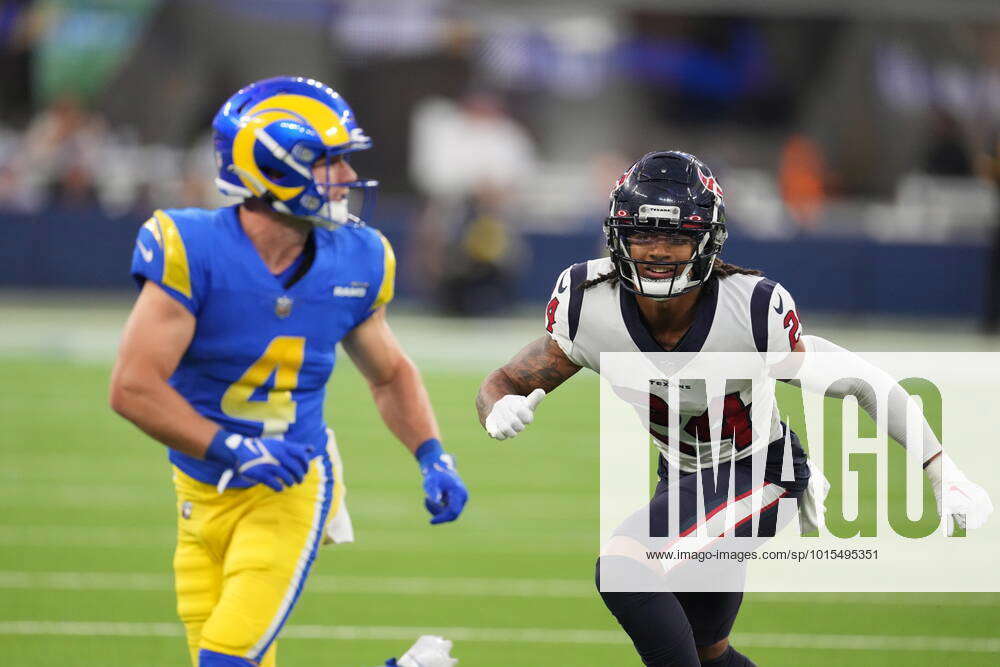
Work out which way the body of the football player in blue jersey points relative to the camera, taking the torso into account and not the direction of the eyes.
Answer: toward the camera

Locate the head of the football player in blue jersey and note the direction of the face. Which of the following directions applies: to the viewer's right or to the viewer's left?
to the viewer's right

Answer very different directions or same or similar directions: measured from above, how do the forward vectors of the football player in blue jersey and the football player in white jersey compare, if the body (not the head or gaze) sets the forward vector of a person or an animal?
same or similar directions

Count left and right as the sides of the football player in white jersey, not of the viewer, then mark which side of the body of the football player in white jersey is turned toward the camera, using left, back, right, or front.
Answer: front

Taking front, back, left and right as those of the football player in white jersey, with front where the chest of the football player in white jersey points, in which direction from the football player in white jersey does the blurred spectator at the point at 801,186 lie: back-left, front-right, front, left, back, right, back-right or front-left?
back

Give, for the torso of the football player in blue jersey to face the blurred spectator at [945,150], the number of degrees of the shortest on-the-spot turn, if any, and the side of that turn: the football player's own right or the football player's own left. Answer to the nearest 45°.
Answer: approximately 135° to the football player's own left

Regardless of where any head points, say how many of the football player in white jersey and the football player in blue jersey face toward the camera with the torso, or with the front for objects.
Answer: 2

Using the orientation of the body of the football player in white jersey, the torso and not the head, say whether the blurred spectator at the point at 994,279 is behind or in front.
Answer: behind

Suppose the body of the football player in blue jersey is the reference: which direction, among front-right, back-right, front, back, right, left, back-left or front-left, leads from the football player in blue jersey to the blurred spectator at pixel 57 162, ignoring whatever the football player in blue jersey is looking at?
back
